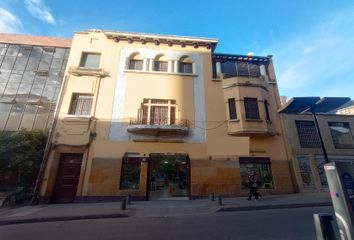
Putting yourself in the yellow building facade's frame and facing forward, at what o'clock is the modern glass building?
The modern glass building is roughly at 3 o'clock from the yellow building facade.

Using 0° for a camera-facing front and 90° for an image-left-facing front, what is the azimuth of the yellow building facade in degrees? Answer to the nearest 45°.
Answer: approximately 0°

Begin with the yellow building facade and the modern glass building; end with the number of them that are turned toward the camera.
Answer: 2

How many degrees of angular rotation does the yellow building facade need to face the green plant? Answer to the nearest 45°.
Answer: approximately 90° to its right

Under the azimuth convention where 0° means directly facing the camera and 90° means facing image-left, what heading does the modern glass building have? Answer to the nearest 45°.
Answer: approximately 0°

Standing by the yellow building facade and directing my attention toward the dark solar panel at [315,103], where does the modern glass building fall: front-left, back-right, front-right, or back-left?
back-right
